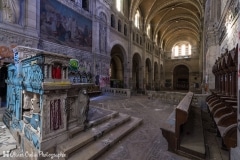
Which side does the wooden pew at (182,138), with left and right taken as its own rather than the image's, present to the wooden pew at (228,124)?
back

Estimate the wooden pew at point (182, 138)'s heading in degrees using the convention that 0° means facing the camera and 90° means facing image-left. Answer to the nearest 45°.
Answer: approximately 90°
